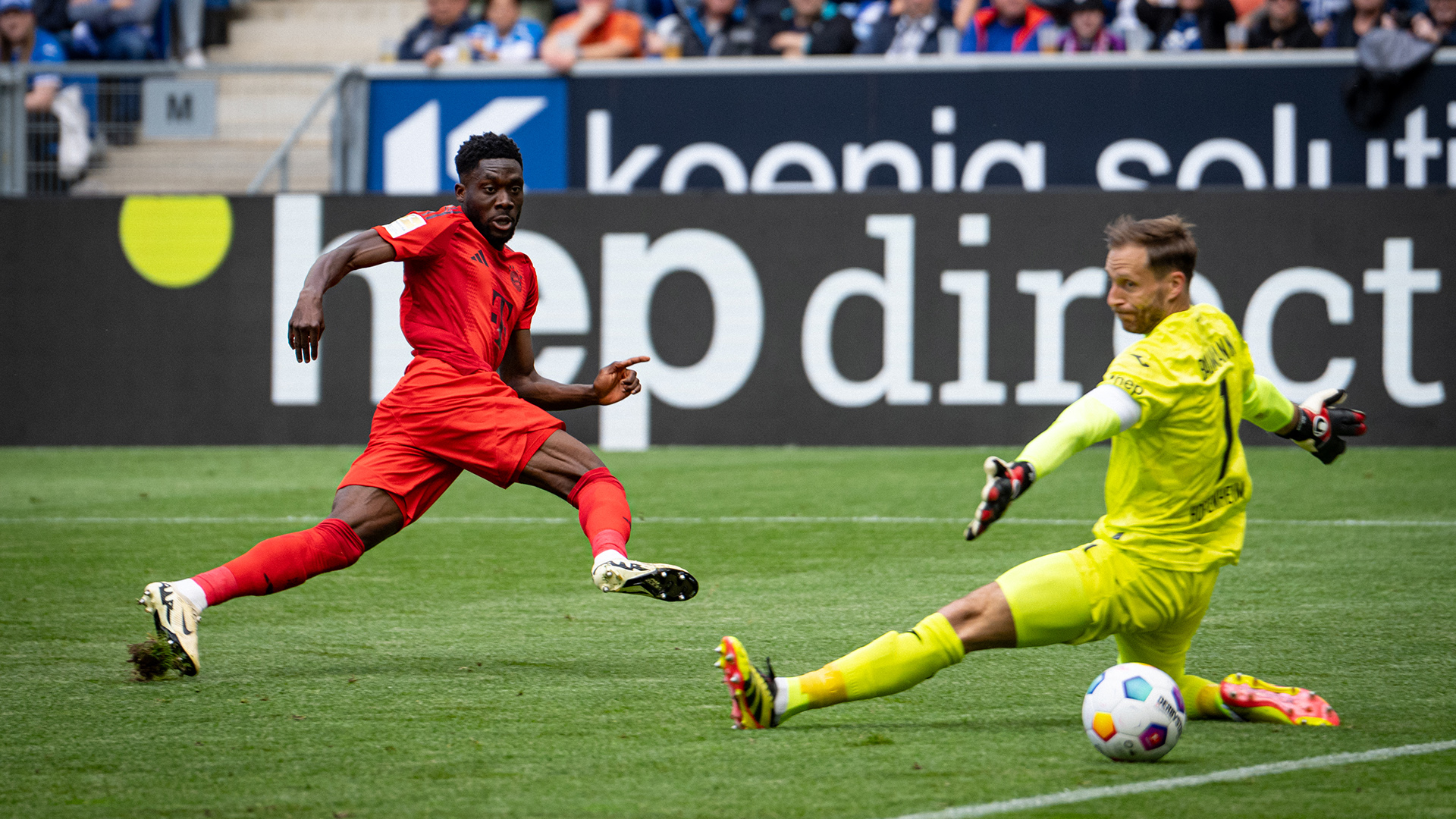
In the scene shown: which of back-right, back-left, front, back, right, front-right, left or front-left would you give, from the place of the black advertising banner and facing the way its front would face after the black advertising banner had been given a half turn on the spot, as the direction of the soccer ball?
back

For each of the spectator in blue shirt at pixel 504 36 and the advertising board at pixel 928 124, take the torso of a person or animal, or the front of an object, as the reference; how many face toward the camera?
2

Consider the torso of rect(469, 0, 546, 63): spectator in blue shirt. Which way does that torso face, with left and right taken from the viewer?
facing the viewer

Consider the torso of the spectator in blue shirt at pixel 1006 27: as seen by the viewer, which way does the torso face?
toward the camera

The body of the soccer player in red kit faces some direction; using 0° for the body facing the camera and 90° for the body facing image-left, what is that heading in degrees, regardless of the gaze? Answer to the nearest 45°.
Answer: approximately 315°

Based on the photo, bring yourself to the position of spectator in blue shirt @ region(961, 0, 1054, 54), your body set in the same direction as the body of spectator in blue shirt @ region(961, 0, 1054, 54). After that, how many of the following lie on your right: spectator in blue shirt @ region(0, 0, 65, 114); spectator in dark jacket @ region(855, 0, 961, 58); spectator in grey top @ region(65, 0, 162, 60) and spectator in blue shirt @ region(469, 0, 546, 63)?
4

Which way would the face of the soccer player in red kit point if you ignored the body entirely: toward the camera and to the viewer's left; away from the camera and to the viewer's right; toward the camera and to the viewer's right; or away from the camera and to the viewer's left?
toward the camera and to the viewer's right

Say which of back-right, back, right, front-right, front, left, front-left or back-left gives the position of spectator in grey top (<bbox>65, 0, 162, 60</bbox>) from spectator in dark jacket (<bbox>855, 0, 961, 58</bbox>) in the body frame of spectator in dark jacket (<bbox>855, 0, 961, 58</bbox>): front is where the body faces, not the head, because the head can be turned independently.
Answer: right

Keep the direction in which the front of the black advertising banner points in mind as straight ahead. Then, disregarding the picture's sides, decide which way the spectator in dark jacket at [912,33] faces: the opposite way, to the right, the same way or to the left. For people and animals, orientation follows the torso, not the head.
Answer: the same way

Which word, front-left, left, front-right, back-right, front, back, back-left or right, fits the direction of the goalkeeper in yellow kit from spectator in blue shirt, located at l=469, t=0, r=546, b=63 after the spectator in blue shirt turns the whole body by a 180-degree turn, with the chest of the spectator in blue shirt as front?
back

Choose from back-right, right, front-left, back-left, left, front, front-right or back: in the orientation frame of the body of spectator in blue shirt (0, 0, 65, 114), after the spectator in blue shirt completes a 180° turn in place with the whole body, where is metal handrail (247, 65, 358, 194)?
back-right

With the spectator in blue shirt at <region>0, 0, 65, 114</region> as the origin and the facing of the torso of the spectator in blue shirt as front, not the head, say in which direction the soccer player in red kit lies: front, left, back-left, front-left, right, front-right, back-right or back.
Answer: front

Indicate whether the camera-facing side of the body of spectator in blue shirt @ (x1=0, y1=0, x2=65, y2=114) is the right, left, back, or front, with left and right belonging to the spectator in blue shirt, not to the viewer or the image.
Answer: front

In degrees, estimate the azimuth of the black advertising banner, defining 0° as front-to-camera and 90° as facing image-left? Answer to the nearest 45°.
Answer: approximately 0°

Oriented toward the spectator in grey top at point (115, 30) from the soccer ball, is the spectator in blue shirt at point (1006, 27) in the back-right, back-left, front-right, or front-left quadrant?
front-right

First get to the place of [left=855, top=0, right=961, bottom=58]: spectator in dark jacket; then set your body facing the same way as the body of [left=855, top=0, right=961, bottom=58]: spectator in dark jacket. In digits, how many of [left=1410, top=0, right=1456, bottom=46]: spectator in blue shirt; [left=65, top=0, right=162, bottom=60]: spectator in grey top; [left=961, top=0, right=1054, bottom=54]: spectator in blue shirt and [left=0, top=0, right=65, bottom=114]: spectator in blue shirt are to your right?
2
